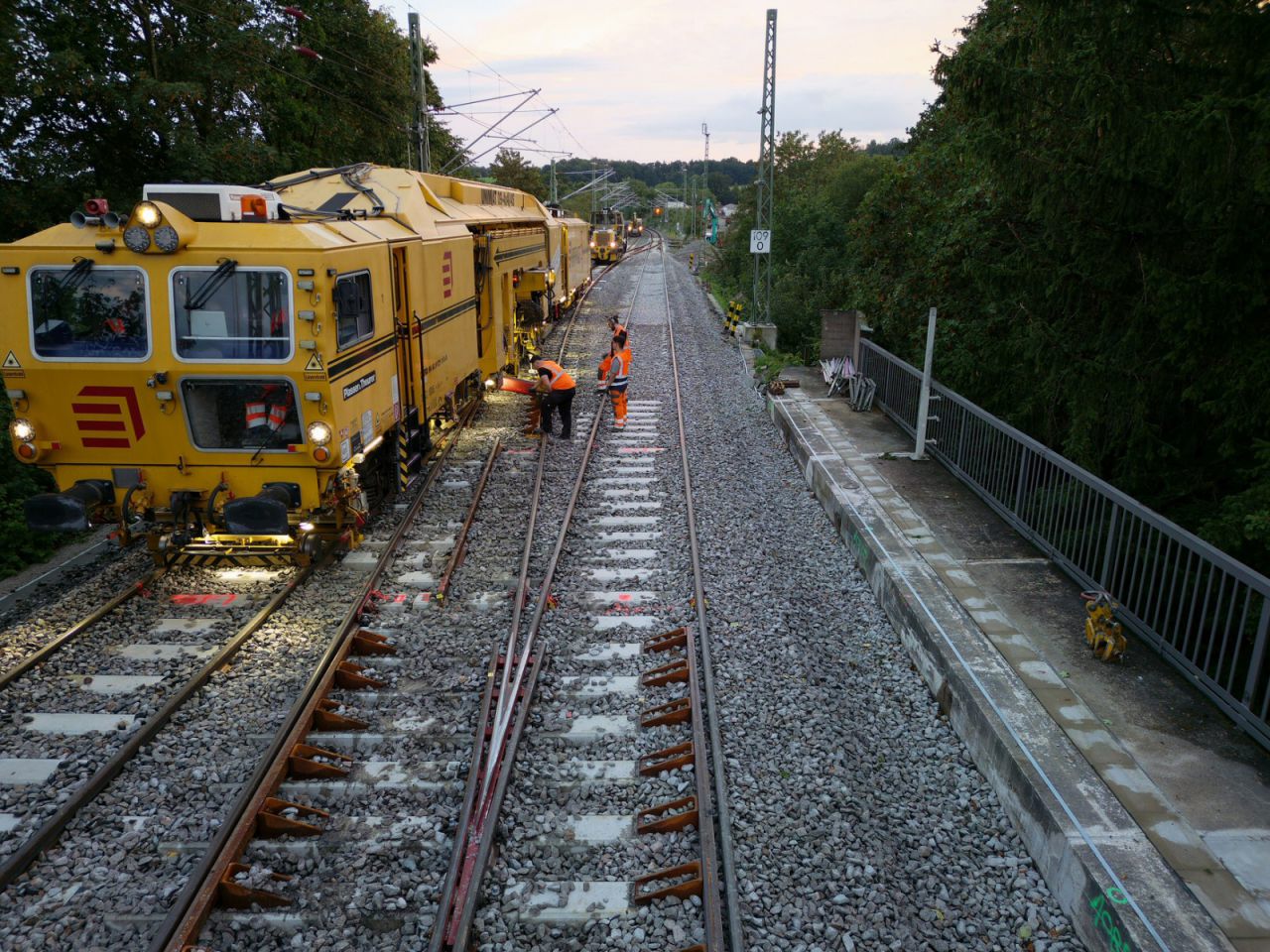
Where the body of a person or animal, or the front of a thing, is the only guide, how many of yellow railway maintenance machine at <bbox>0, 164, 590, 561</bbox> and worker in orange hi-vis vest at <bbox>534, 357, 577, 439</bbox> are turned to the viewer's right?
0

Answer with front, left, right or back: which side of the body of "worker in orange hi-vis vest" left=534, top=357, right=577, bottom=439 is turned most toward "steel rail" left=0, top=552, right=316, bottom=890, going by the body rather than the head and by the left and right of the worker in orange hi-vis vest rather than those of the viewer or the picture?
left

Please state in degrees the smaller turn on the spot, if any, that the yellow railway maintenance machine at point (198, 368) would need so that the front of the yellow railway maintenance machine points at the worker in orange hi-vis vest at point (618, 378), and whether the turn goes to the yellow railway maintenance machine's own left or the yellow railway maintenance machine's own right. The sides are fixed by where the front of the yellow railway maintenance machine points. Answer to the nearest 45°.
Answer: approximately 180°

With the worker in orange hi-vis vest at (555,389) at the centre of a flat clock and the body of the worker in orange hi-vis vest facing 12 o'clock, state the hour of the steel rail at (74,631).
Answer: The steel rail is roughly at 10 o'clock from the worker in orange hi-vis vest.

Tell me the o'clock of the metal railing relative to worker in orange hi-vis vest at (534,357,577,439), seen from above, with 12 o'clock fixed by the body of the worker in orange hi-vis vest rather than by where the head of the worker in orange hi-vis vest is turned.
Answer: The metal railing is roughly at 8 o'clock from the worker in orange hi-vis vest.

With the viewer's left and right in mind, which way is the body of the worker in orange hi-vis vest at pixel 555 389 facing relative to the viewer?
facing to the left of the viewer
